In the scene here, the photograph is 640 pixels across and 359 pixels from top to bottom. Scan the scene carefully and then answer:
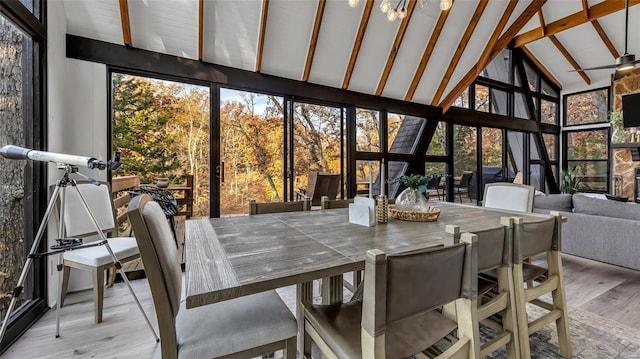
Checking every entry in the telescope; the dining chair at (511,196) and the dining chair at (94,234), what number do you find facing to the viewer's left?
1

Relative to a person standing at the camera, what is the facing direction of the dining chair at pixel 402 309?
facing away from the viewer and to the left of the viewer

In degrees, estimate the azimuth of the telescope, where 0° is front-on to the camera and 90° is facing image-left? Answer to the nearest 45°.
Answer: approximately 90°

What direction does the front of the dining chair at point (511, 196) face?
toward the camera

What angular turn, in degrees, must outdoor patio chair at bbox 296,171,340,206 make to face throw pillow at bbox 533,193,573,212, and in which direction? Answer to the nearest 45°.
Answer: approximately 135° to its right

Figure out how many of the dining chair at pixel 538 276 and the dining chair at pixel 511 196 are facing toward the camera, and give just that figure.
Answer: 1

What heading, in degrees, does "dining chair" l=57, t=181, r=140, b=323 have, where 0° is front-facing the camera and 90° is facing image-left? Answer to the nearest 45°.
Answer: approximately 315°

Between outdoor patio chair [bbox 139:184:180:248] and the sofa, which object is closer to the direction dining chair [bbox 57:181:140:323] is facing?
the sofa

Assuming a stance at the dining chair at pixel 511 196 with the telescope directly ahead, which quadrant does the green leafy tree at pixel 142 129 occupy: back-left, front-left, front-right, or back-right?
front-right

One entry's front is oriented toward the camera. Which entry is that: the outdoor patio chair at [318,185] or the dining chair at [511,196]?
the dining chair

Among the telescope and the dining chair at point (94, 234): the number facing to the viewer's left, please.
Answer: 1

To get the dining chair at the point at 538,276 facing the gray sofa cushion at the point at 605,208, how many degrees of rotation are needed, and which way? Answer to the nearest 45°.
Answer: approximately 45° to its right

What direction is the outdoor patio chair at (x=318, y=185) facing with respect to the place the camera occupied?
facing away from the viewer and to the left of the viewer

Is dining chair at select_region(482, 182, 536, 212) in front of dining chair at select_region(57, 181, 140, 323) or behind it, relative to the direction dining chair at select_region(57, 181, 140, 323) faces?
in front
